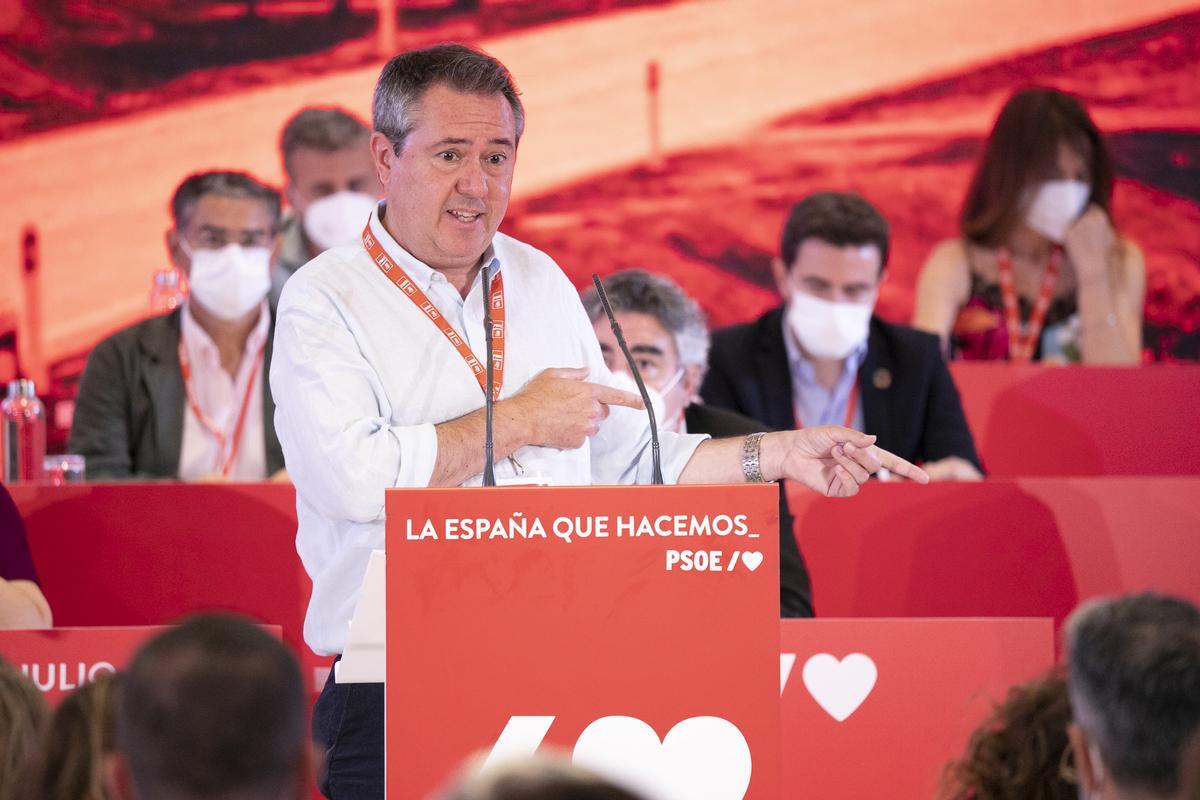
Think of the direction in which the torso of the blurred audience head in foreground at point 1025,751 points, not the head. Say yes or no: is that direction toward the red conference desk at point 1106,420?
yes

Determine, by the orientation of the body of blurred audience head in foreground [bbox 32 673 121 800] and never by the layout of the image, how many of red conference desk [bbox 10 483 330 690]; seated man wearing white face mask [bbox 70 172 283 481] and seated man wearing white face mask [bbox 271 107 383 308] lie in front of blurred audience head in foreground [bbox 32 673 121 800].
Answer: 3

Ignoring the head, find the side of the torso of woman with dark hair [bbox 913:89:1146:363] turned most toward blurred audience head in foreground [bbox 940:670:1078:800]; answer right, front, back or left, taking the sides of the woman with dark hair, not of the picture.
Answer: front

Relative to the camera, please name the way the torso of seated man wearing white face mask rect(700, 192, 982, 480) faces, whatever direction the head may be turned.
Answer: toward the camera

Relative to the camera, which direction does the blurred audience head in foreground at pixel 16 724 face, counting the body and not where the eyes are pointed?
away from the camera

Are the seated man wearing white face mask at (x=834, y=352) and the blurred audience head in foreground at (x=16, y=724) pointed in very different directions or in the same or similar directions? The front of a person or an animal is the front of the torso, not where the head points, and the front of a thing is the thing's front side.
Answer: very different directions

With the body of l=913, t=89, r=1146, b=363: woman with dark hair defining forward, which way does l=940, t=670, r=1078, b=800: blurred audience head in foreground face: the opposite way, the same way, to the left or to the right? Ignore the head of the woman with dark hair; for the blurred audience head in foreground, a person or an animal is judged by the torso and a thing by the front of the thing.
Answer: the opposite way

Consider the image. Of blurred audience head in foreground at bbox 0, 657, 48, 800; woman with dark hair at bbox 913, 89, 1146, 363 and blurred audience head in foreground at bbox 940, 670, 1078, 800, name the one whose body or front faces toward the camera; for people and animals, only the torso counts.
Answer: the woman with dark hair

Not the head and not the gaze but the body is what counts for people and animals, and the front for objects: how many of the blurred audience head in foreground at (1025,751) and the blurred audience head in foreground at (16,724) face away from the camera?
2

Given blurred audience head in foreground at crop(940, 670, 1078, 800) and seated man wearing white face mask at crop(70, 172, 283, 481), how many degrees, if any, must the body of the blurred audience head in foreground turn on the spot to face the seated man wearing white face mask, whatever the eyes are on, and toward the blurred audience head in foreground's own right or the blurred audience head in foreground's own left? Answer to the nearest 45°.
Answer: approximately 45° to the blurred audience head in foreground's own left

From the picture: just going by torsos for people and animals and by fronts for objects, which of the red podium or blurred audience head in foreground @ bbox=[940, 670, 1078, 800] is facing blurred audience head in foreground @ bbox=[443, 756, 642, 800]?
the red podium

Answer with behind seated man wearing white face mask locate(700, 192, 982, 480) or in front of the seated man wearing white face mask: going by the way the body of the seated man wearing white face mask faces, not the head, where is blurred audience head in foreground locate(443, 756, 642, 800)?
in front

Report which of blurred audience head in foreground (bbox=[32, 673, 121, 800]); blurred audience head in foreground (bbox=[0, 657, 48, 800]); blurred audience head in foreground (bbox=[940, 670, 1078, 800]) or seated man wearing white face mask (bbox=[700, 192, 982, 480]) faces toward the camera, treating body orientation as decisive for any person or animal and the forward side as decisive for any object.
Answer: the seated man wearing white face mask

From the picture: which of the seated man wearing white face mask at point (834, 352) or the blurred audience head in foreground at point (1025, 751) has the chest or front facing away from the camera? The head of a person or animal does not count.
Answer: the blurred audience head in foreground

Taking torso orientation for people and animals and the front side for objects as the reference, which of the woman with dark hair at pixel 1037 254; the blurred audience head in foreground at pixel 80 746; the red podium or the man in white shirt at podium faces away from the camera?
the blurred audience head in foreground

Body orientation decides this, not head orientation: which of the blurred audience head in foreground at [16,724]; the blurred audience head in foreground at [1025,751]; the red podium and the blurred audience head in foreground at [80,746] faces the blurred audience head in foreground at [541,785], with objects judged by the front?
the red podium

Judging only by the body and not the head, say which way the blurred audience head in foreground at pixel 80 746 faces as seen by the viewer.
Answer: away from the camera

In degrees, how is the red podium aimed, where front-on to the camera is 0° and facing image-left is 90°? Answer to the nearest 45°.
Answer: approximately 0°
